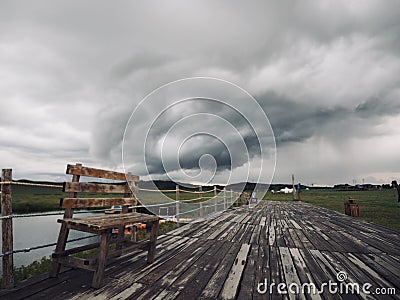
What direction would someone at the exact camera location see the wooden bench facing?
facing the viewer and to the right of the viewer

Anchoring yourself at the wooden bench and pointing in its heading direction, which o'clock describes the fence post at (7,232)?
The fence post is roughly at 5 o'clock from the wooden bench.
